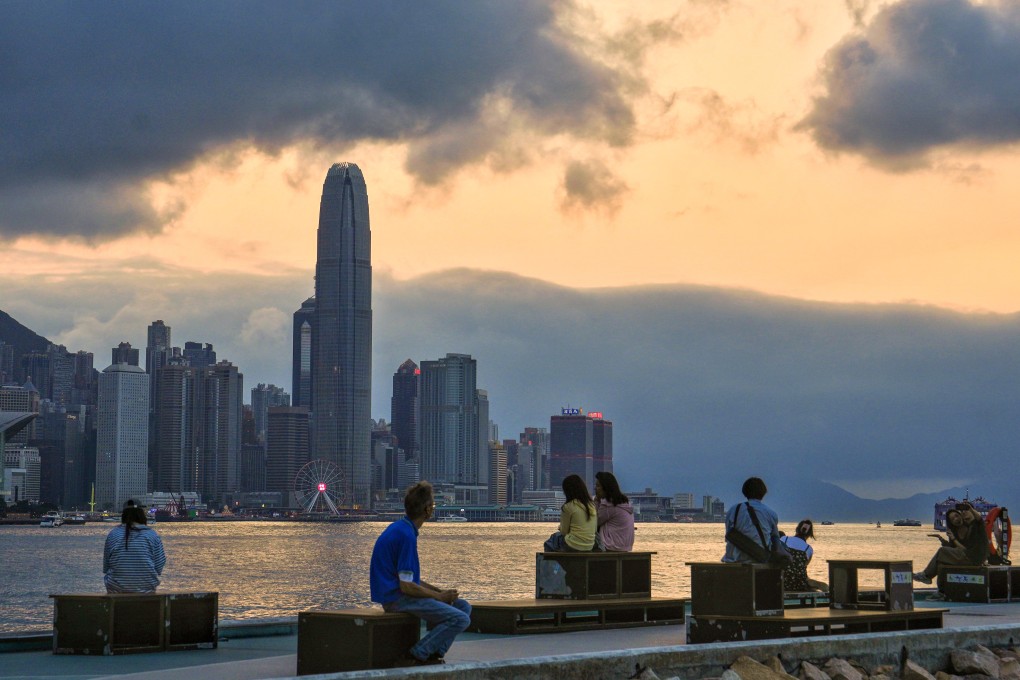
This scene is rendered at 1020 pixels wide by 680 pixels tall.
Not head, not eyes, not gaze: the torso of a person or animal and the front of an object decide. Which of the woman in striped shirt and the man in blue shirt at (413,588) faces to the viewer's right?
the man in blue shirt

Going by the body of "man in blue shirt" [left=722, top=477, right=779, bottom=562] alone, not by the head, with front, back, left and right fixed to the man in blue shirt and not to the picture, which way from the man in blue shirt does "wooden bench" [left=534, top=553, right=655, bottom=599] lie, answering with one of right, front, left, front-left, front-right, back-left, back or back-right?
front-left

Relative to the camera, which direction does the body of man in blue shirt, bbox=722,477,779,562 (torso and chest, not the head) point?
away from the camera

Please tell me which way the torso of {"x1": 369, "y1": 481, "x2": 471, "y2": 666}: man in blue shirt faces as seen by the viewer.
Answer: to the viewer's right

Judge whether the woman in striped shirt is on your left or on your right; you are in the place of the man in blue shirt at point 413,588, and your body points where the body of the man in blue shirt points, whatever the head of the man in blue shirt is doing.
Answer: on your left

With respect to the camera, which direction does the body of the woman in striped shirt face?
away from the camera

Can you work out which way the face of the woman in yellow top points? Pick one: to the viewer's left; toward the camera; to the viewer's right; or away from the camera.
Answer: away from the camera

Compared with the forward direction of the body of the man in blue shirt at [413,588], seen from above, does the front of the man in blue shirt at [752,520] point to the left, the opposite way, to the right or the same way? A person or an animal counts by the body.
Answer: to the left

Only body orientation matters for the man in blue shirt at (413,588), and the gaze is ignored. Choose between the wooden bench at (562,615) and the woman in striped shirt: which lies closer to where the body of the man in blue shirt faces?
the wooden bench

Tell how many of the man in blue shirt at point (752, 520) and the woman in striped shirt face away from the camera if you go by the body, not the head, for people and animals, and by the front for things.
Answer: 2

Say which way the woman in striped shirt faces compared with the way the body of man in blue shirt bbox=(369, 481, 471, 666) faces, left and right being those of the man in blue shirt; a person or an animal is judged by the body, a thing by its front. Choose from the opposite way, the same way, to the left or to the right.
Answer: to the left

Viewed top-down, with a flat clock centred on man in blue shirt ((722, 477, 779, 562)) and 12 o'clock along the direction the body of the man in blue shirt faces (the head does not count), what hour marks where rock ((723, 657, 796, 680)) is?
The rock is roughly at 6 o'clock from the man in blue shirt.

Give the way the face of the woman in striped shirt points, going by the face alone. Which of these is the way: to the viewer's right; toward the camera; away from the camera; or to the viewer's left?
away from the camera

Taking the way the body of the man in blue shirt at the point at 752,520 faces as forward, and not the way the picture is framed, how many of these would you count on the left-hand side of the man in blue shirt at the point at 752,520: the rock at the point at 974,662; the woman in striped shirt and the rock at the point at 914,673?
1
